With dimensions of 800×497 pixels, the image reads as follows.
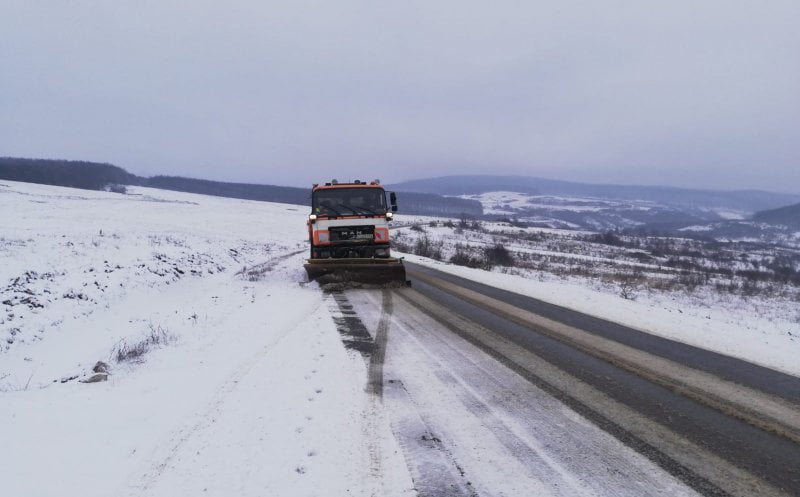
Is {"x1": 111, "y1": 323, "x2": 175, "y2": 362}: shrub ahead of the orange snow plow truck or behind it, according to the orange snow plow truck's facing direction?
ahead

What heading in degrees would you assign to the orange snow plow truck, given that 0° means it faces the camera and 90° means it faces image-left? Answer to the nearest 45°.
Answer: approximately 0°
